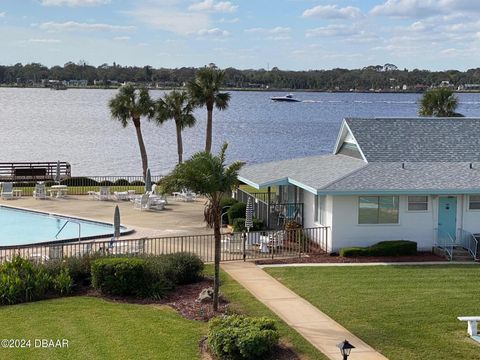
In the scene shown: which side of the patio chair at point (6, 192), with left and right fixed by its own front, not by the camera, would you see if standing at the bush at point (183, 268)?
front

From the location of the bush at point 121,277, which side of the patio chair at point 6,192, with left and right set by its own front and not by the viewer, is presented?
front

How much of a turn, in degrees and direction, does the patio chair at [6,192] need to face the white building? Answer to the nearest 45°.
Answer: approximately 45° to its left

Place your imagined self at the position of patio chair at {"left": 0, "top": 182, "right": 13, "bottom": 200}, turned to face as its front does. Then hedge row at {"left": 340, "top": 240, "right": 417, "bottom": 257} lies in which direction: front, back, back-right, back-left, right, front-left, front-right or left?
front-left

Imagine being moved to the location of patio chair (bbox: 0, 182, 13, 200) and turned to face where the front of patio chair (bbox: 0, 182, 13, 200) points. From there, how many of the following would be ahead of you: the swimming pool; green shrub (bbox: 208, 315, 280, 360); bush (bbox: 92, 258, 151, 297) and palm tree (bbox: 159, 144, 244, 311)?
4

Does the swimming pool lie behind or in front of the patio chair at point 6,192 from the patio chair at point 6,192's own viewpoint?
in front

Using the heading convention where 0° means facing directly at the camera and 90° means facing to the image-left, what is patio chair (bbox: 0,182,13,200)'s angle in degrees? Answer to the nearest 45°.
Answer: approximately 0°

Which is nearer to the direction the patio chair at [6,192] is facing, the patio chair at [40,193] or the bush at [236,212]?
the bush

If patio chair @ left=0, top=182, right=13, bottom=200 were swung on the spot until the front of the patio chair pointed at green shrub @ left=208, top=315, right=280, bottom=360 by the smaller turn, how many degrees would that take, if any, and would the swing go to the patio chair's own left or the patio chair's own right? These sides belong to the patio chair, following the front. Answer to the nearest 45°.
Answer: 0° — it already faces it

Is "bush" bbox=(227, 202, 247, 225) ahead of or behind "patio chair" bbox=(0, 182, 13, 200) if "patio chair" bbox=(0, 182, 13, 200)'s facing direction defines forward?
ahead

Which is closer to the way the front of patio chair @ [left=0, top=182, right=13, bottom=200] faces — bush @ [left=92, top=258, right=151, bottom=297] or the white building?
the bush

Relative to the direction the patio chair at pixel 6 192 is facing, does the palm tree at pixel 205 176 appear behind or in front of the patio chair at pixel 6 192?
in front
